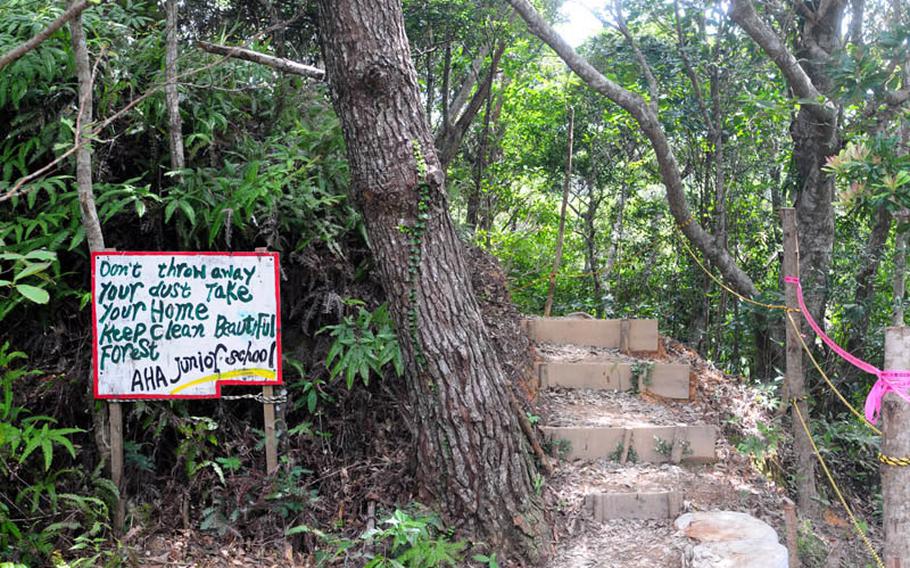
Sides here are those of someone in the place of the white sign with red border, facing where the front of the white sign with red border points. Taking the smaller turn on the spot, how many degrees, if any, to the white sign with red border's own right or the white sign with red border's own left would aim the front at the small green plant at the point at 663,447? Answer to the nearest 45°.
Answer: approximately 90° to the white sign with red border's own left

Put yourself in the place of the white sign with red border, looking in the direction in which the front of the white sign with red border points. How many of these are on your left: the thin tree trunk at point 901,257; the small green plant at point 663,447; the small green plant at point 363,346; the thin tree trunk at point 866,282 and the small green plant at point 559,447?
5

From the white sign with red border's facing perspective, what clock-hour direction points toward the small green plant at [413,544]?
The small green plant is roughly at 10 o'clock from the white sign with red border.

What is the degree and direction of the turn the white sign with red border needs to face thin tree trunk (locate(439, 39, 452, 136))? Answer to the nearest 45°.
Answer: approximately 135° to its left

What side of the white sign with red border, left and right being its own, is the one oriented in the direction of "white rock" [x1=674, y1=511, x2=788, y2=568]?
left

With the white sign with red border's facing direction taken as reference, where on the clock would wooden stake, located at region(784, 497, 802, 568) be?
The wooden stake is roughly at 10 o'clock from the white sign with red border.

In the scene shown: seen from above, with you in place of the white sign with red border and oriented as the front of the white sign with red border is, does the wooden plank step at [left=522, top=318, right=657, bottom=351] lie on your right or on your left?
on your left

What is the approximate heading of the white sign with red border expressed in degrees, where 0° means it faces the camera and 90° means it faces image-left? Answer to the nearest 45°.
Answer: approximately 0°

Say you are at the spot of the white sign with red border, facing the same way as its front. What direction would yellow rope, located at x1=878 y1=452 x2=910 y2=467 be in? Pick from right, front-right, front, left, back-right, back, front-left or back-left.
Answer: front-left
